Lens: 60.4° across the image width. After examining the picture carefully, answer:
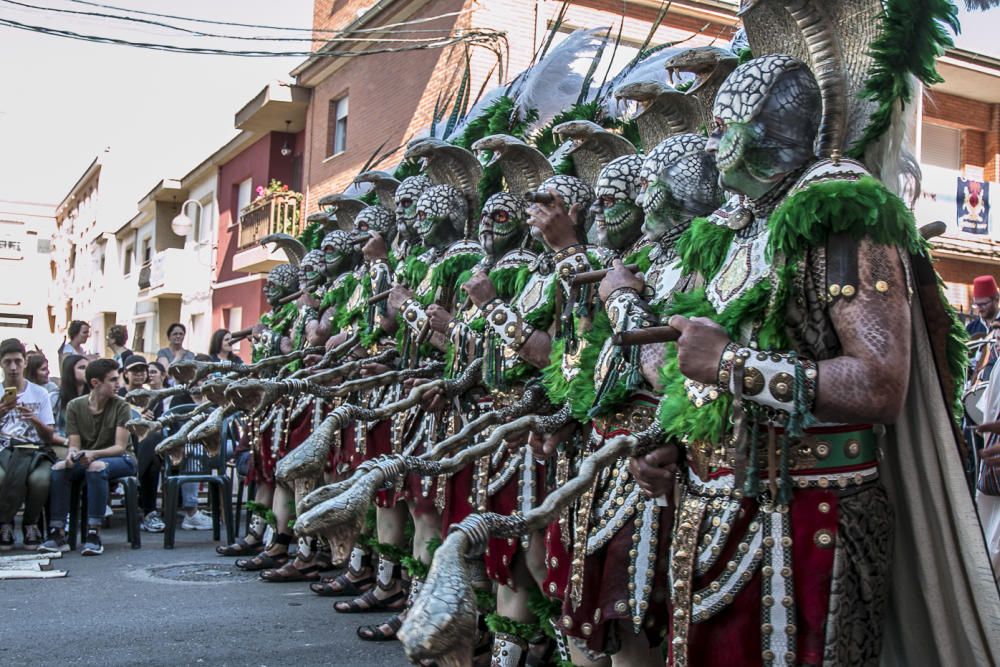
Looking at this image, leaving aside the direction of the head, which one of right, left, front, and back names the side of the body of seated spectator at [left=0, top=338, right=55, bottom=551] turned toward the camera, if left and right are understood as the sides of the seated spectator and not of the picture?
front

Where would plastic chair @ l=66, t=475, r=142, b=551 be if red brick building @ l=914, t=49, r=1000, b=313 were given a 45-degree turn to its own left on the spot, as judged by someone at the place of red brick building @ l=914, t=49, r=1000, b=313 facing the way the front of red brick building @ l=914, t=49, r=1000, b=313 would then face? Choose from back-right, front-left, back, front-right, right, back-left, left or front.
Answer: front-right

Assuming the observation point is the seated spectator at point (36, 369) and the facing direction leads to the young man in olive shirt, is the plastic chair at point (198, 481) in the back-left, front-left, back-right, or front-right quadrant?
front-left

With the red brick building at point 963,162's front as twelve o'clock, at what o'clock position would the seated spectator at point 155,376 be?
The seated spectator is roughly at 12 o'clock from the red brick building.

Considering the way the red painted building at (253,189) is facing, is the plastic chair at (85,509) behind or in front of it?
in front

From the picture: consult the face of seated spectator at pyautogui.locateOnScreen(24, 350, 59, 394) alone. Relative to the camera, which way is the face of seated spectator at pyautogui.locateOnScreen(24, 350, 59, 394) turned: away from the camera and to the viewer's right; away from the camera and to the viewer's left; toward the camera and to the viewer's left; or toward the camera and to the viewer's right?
toward the camera and to the viewer's right

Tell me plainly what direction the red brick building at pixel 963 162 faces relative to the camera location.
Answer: facing the viewer and to the left of the viewer

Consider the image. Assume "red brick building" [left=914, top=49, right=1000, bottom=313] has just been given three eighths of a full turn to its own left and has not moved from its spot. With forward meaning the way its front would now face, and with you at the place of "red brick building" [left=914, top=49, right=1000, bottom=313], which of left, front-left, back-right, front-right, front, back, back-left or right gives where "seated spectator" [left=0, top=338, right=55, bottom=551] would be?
back-right

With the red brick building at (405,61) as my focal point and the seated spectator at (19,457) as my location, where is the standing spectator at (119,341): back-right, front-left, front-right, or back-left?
front-left

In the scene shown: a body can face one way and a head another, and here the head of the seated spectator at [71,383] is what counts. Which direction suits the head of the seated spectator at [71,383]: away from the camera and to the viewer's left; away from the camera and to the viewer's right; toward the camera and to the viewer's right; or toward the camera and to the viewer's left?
toward the camera and to the viewer's right

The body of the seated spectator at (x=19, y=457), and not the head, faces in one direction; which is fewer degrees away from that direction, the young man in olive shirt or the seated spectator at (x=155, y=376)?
the young man in olive shirt

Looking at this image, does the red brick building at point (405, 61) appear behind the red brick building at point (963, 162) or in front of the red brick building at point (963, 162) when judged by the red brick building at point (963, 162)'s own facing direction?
in front

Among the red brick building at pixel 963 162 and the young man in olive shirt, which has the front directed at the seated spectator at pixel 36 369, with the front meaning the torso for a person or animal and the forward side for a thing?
the red brick building
